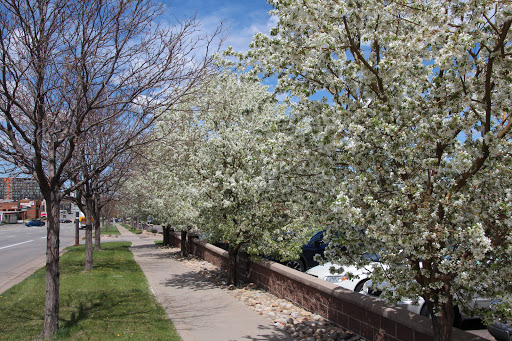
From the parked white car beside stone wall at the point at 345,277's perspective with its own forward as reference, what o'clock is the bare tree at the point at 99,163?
The bare tree is roughly at 1 o'clock from the parked white car beside stone wall.

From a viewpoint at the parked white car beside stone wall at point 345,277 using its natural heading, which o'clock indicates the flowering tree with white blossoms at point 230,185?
The flowering tree with white blossoms is roughly at 2 o'clock from the parked white car beside stone wall.

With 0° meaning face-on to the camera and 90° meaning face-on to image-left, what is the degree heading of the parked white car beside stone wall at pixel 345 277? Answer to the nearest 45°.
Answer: approximately 45°

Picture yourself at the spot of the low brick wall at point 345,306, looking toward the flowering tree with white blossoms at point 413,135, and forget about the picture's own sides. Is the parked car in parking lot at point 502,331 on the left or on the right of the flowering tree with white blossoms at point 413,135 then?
left
